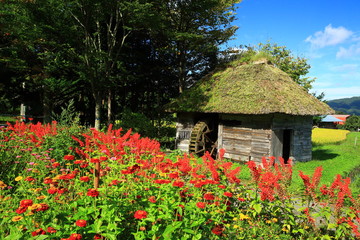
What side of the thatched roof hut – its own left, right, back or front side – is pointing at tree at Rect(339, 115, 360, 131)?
left

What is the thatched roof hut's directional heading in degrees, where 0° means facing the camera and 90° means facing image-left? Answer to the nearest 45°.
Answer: approximately 315°

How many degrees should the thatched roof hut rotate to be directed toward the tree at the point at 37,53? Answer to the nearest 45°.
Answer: approximately 135° to its right

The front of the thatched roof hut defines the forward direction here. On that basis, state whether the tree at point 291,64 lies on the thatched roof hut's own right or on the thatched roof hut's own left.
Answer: on the thatched roof hut's own left

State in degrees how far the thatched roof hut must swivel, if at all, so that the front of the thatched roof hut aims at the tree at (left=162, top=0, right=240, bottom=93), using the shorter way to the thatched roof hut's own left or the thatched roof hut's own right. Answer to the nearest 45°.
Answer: approximately 180°

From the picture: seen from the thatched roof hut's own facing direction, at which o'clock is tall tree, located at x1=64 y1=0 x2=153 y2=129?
The tall tree is roughly at 4 o'clock from the thatched roof hut.
